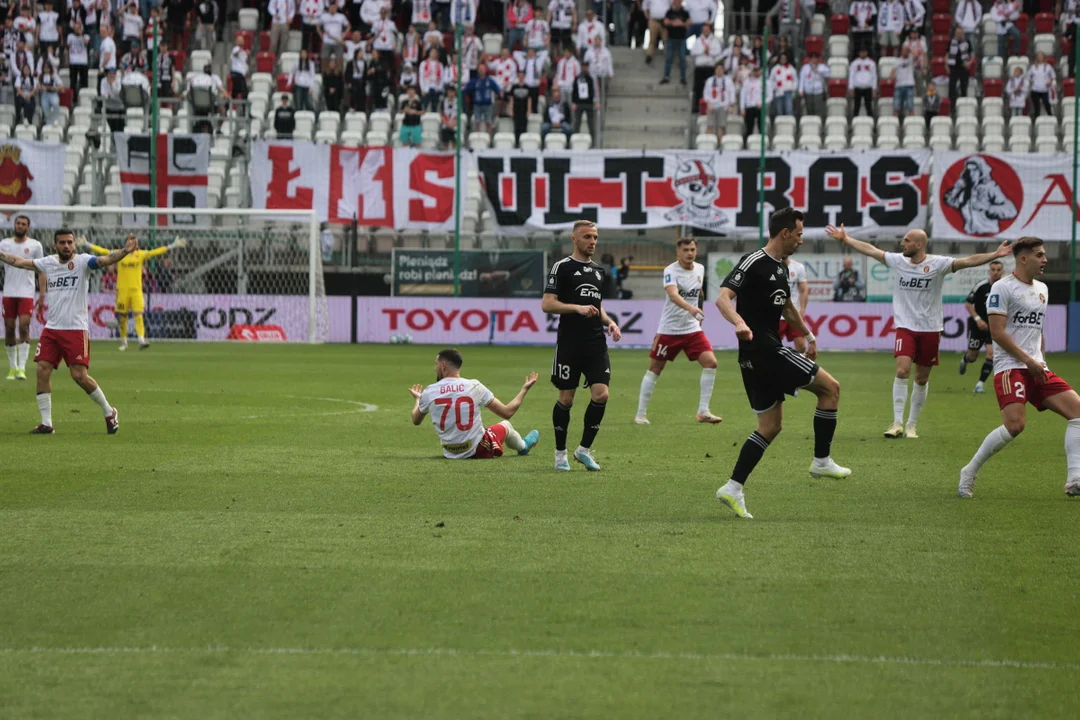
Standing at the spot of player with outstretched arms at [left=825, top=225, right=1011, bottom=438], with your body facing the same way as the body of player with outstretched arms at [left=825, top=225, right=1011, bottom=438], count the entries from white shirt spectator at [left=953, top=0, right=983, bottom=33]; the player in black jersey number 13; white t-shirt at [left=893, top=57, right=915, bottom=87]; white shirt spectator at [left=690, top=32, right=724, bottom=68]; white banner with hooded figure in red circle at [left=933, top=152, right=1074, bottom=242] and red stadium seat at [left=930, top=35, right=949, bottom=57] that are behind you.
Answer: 5

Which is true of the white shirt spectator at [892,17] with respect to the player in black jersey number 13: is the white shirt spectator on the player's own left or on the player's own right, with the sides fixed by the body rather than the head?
on the player's own left

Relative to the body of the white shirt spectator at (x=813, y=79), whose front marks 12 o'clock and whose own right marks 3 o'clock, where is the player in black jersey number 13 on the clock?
The player in black jersey number 13 is roughly at 12 o'clock from the white shirt spectator.

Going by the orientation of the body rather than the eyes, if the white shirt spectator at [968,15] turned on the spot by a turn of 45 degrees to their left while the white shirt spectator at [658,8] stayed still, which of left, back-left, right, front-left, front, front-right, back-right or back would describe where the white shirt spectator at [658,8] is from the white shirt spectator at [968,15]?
back-right

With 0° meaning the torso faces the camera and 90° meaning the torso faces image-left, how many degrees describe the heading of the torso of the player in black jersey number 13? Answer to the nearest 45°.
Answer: approximately 315°

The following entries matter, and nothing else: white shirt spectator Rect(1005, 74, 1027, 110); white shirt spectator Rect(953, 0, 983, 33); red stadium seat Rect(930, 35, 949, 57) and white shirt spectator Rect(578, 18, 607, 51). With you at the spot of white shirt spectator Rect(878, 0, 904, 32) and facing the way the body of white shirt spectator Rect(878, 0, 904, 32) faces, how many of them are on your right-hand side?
1

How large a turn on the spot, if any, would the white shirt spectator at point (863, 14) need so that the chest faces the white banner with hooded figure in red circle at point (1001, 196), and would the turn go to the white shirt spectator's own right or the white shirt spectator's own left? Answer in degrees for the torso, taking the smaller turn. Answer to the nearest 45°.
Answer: approximately 45° to the white shirt spectator's own left
